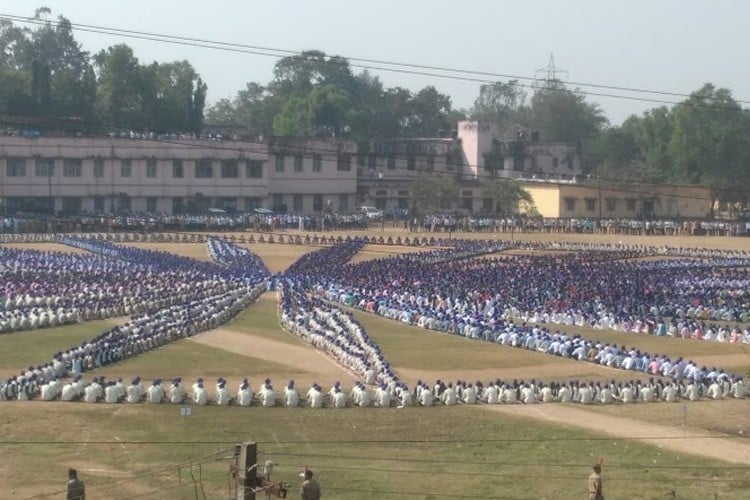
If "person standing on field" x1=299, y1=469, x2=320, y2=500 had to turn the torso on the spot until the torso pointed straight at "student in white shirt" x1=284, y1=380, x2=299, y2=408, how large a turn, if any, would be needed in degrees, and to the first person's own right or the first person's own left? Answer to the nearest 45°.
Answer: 0° — they already face them

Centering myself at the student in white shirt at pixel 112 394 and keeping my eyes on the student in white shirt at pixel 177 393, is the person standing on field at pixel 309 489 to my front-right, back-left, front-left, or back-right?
front-right

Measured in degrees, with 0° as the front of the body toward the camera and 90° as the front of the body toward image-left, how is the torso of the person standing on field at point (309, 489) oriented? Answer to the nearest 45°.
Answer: approximately 180°
